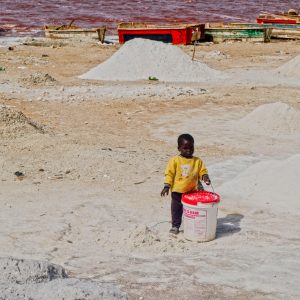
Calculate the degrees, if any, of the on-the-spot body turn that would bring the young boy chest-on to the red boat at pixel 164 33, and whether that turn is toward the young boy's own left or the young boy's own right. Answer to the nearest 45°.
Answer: approximately 180°

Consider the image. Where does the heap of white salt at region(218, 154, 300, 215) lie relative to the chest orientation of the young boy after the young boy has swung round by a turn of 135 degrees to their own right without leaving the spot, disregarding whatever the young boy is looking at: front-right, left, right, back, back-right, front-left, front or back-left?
right

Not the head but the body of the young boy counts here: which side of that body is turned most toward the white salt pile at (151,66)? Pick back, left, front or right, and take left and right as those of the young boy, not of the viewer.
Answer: back

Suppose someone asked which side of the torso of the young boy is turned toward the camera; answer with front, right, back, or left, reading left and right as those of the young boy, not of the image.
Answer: front

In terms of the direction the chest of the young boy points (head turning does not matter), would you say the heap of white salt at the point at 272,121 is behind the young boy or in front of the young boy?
behind
